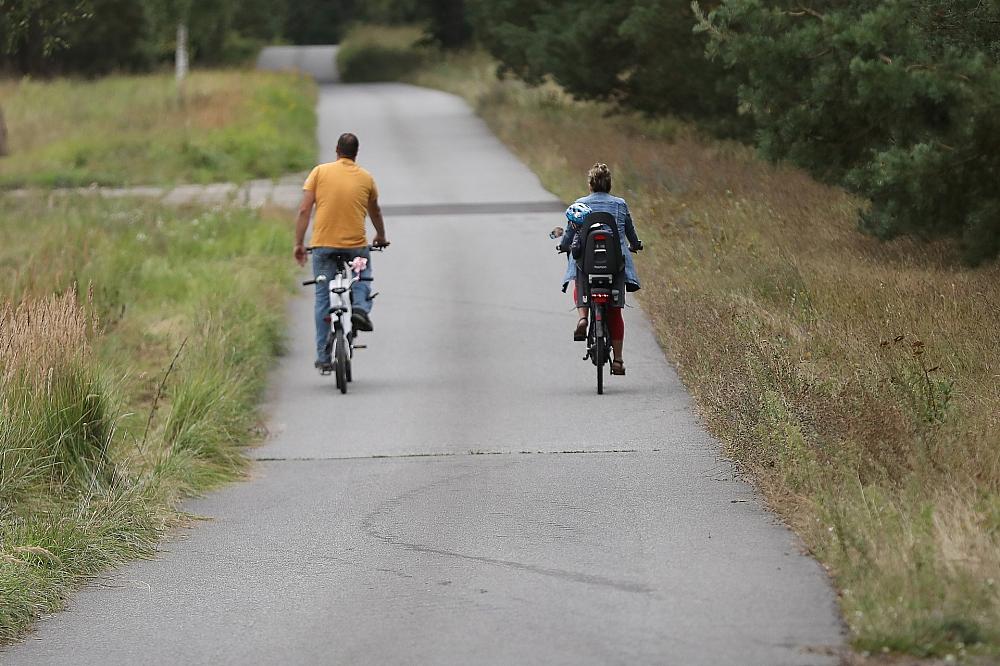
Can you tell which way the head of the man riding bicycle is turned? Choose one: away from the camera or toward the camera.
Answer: away from the camera

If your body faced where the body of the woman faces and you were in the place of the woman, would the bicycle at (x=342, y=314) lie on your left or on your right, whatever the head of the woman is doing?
on your left

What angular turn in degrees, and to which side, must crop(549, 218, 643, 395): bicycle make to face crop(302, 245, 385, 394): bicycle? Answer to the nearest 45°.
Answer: approximately 90° to its left

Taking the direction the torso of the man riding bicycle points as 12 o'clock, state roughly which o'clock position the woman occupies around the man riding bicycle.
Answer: The woman is roughly at 4 o'clock from the man riding bicycle.

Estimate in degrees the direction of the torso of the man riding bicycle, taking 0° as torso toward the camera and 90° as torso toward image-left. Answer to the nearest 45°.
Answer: approximately 180°

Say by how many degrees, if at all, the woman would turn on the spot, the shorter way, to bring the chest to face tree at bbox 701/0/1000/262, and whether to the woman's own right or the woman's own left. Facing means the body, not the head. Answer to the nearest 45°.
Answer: approximately 90° to the woman's own right

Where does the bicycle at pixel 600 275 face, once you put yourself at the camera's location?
facing away from the viewer

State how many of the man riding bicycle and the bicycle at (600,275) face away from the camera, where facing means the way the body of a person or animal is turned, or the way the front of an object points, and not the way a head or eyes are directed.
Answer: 2

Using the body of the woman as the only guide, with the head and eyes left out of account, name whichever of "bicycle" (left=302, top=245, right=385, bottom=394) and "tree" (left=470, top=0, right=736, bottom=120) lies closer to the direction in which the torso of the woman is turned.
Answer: the tree

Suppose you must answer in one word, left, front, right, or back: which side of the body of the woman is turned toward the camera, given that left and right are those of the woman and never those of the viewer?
back

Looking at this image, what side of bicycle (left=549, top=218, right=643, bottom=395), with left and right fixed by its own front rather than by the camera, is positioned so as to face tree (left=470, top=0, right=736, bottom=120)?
front
